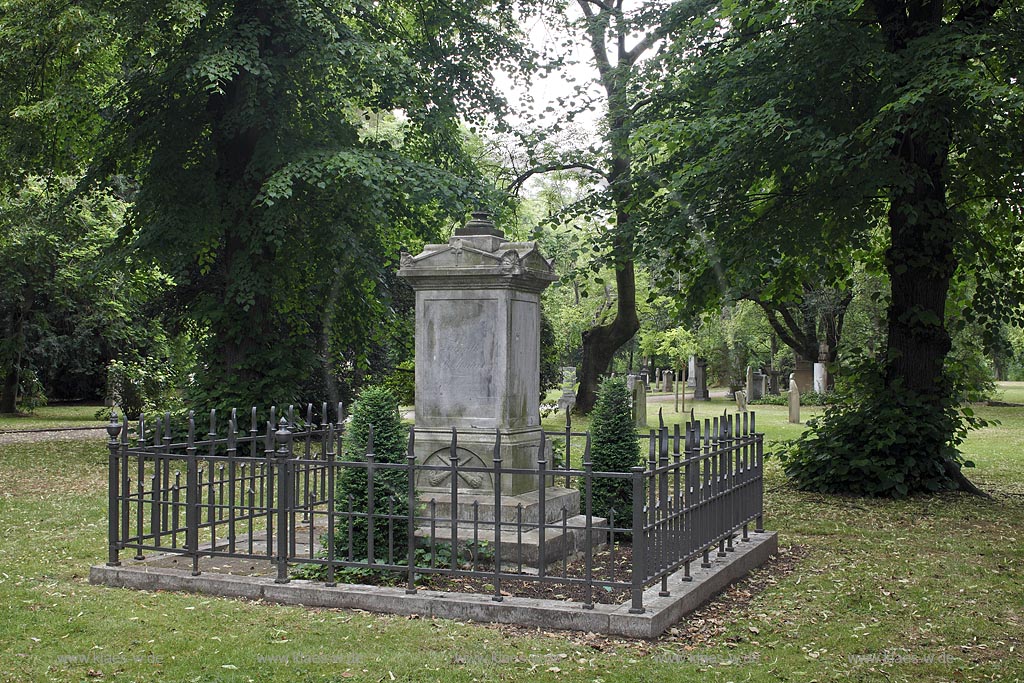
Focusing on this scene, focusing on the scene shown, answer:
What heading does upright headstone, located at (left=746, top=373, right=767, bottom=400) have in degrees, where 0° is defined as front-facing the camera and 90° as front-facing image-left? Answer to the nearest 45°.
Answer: approximately 45°

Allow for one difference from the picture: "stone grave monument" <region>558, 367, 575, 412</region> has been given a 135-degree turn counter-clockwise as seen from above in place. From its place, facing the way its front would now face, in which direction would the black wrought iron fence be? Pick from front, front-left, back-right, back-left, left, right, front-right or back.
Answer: back-right

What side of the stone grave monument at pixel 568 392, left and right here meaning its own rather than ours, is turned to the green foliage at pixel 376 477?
front

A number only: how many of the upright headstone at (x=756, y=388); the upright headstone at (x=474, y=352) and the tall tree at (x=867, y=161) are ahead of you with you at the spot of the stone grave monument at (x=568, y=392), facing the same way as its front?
2

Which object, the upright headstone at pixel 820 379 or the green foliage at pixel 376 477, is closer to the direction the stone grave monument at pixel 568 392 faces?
the green foliage

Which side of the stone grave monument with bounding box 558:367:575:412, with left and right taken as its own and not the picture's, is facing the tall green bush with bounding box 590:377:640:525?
front

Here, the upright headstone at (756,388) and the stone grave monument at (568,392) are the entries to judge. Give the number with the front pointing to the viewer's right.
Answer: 0

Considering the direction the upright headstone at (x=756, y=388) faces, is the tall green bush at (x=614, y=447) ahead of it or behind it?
ahead

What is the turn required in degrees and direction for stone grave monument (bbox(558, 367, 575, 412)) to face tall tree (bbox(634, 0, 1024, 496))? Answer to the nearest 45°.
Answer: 0° — it already faces it

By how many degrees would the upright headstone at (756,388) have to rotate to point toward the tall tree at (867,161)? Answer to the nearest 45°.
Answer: approximately 45° to its left

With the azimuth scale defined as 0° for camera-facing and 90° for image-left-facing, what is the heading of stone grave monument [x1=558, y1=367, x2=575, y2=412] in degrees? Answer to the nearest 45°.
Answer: approximately 0°
